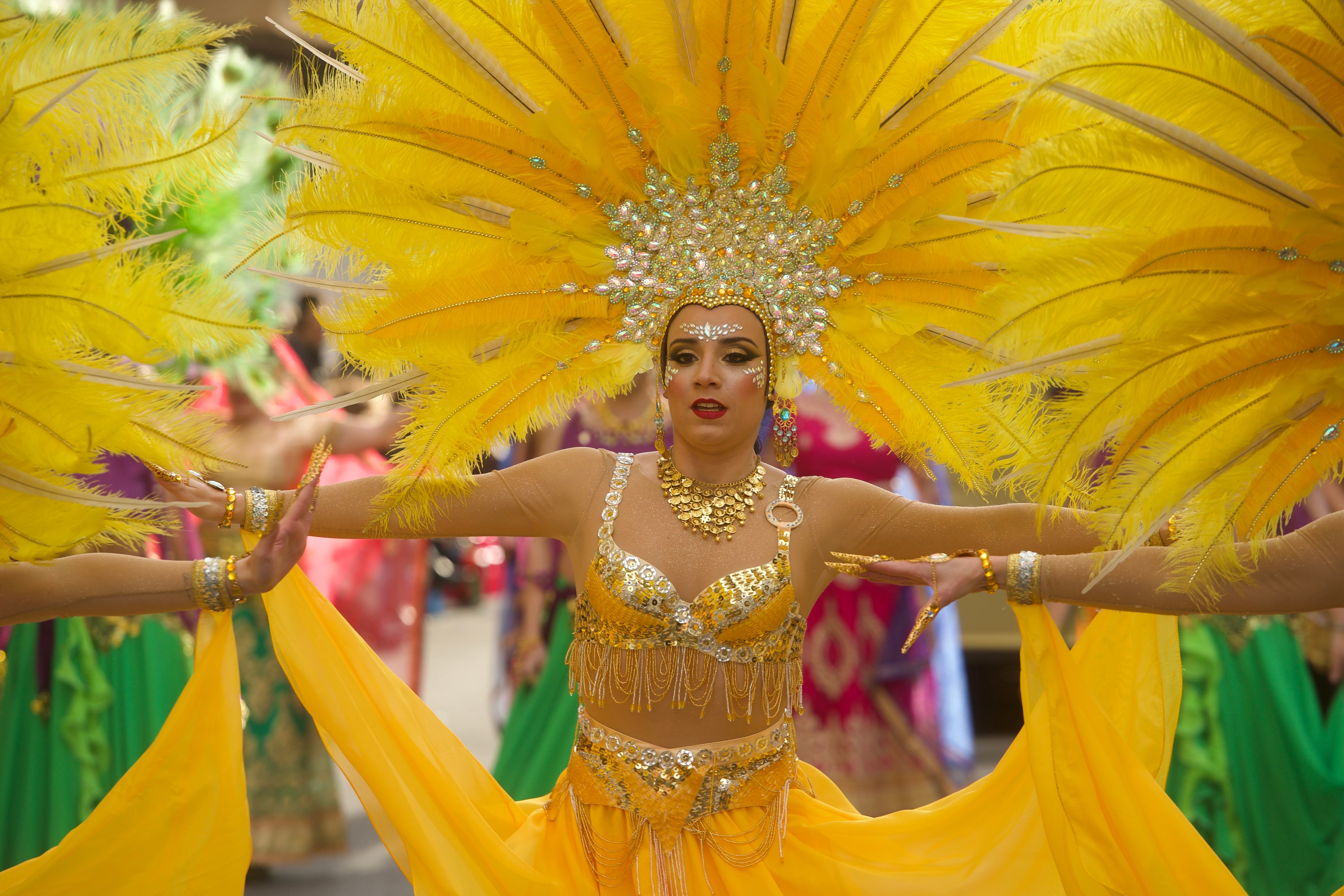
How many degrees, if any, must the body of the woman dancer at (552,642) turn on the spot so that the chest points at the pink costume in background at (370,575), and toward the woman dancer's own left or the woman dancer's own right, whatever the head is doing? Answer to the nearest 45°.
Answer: approximately 135° to the woman dancer's own right

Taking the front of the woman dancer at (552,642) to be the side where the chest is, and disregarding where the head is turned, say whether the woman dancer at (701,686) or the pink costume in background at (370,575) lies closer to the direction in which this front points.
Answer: the woman dancer

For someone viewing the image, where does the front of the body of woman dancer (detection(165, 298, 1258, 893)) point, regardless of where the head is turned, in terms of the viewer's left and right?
facing the viewer

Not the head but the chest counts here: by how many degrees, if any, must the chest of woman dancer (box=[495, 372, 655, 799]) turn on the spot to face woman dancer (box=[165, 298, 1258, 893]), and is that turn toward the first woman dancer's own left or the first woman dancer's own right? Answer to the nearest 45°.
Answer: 0° — they already face them

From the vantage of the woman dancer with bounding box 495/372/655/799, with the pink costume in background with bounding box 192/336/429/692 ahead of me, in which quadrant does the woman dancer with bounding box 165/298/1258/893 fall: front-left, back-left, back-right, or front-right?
back-left

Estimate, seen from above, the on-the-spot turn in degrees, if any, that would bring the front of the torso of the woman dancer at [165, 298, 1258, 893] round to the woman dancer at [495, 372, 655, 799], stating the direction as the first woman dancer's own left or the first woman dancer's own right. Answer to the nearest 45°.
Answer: approximately 180°

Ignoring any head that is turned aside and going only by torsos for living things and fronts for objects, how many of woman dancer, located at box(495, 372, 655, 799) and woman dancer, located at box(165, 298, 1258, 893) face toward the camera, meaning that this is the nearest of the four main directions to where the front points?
2

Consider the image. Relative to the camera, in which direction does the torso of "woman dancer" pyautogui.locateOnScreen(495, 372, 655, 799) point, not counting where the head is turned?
toward the camera

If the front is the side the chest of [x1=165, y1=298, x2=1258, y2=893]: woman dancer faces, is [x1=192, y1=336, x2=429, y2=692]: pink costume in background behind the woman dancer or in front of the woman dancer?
behind
